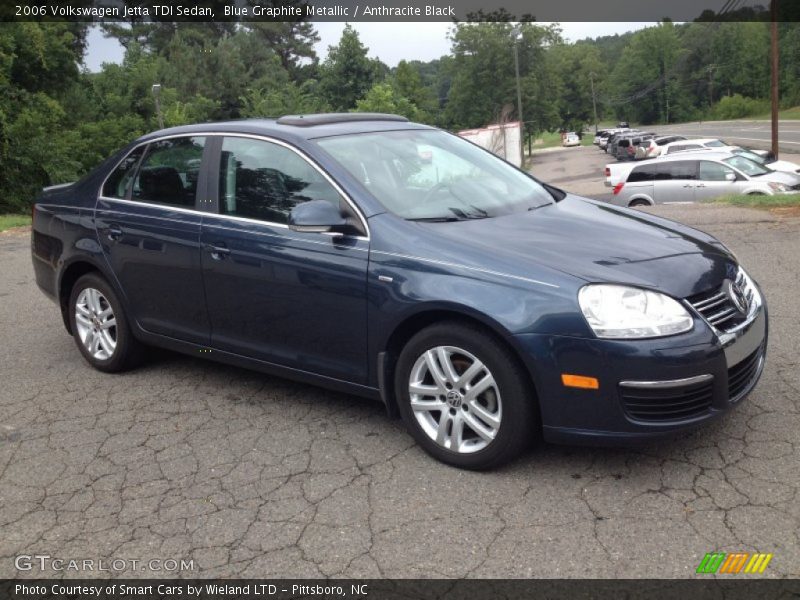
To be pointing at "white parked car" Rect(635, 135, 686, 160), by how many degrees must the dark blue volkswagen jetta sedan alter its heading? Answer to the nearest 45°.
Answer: approximately 135° to its left

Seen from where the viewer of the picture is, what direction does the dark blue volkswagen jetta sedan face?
facing the viewer and to the right of the viewer

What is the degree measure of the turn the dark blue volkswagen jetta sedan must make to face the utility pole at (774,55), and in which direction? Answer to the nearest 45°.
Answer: approximately 90° to its left

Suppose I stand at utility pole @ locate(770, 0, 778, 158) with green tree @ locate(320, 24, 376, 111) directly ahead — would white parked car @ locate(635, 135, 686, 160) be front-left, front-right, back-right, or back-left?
front-right

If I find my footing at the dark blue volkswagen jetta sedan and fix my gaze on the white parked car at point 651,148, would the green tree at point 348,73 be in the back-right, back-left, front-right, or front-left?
front-left

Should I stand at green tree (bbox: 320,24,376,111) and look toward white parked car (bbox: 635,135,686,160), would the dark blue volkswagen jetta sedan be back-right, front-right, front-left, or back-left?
front-right

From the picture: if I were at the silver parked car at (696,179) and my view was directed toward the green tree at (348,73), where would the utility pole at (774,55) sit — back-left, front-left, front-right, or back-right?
front-right

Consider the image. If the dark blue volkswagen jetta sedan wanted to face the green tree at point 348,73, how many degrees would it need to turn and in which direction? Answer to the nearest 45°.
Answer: approximately 135° to its left

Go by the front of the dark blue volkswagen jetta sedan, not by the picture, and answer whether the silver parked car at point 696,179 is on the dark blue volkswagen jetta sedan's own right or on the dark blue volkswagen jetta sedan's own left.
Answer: on the dark blue volkswagen jetta sedan's own left
